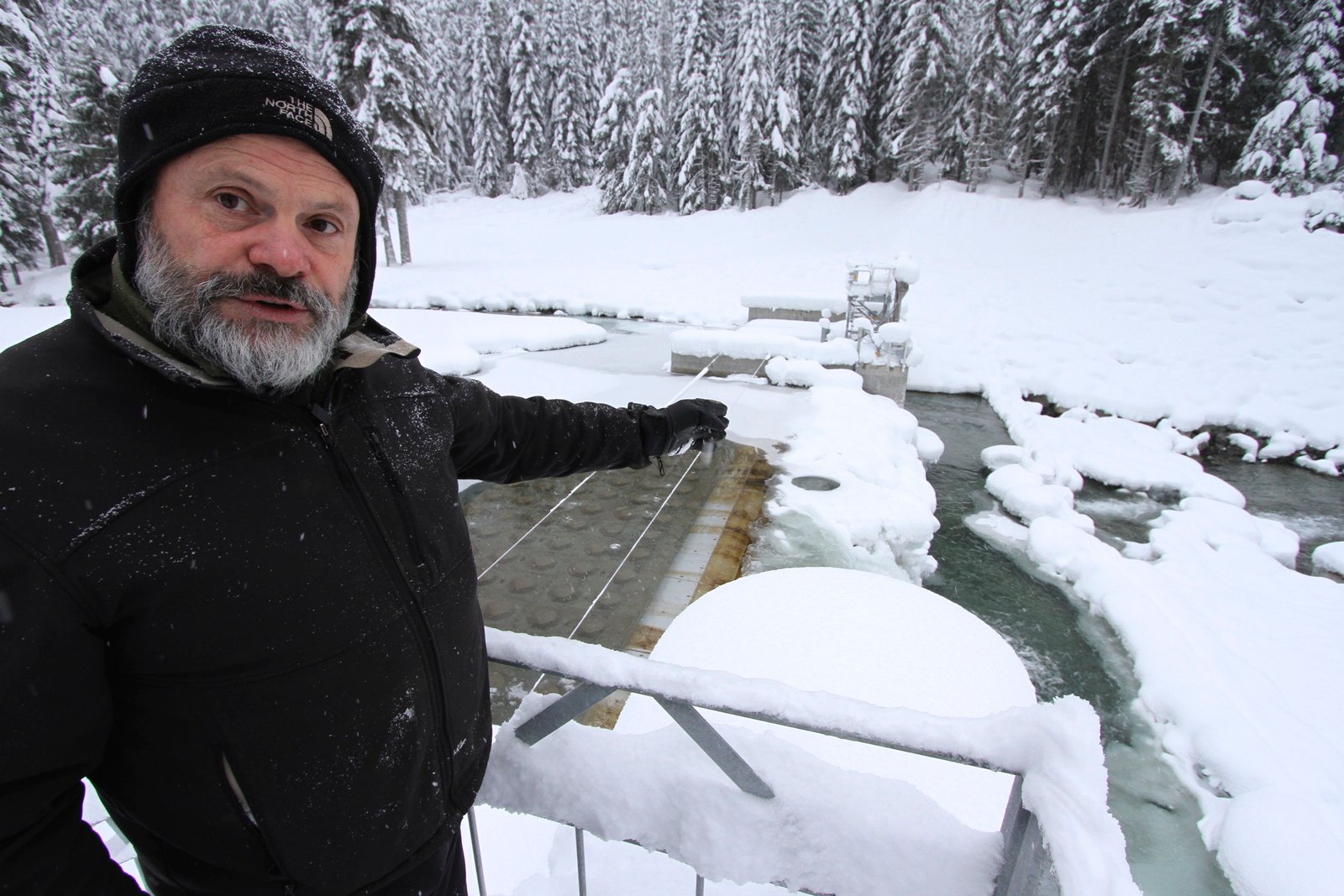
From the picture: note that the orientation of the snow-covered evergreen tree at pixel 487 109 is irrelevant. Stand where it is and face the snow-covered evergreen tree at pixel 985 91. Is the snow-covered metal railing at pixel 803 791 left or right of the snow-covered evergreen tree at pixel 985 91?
right

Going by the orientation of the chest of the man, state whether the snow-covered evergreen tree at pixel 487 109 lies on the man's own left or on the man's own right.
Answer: on the man's own left

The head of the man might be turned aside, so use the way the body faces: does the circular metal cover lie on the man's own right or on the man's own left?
on the man's own left

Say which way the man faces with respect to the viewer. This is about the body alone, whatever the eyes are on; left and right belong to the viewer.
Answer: facing the viewer and to the right of the viewer
